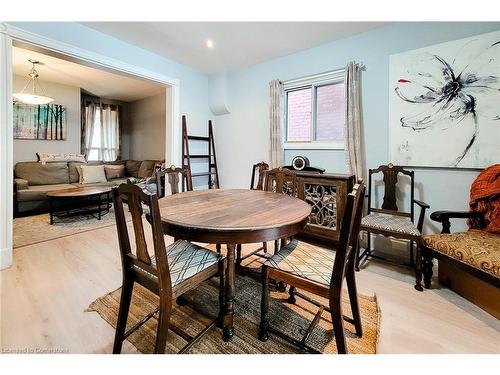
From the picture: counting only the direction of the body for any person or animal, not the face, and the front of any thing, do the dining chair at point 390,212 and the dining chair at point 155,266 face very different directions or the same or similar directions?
very different directions

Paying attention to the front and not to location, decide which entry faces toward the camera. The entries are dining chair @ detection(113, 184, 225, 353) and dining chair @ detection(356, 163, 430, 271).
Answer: dining chair @ detection(356, 163, 430, 271)

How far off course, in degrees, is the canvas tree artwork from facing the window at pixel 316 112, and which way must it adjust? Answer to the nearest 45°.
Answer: approximately 45° to its left

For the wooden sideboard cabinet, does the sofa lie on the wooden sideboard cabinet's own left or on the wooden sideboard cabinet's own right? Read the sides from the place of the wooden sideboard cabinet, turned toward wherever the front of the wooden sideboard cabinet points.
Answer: on the wooden sideboard cabinet's own right

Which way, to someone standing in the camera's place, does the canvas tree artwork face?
facing the viewer

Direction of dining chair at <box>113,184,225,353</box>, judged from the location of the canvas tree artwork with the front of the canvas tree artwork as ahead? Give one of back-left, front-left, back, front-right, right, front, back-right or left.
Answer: front

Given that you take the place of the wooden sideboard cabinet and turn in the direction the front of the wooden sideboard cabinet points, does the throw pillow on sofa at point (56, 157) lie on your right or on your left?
on your right

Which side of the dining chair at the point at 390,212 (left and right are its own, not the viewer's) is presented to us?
front

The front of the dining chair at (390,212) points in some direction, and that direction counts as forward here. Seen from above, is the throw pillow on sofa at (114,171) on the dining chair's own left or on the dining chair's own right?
on the dining chair's own right

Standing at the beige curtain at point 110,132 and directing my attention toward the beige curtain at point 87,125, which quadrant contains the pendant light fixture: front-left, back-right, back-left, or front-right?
front-left
